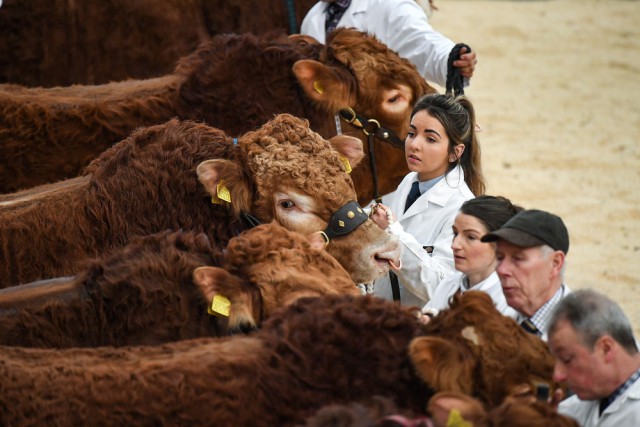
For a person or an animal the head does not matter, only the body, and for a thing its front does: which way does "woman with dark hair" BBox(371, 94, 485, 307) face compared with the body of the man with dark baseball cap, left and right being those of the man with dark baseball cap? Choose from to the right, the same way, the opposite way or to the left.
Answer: the same way

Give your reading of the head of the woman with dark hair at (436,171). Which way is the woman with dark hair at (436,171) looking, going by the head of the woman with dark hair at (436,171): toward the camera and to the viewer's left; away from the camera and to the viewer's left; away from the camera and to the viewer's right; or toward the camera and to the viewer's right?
toward the camera and to the viewer's left

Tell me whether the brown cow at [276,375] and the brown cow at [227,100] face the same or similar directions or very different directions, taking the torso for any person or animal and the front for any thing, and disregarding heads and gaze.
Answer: same or similar directions

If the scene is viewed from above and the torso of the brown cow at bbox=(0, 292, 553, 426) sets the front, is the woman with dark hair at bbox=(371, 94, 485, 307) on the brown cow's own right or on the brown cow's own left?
on the brown cow's own left

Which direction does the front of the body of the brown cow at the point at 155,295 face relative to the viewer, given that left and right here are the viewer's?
facing to the right of the viewer

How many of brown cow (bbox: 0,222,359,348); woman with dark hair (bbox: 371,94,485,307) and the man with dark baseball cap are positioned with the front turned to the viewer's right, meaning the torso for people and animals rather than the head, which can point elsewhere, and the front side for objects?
1

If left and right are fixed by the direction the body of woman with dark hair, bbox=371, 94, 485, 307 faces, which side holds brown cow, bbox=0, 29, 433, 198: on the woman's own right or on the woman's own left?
on the woman's own right

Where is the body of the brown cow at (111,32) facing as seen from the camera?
to the viewer's right

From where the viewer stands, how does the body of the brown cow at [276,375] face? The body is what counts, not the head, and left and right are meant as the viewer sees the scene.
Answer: facing to the right of the viewer

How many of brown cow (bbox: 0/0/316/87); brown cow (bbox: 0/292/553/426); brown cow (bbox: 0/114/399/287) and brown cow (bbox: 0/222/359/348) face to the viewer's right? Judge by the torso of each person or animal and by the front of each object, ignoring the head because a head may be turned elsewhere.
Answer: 4

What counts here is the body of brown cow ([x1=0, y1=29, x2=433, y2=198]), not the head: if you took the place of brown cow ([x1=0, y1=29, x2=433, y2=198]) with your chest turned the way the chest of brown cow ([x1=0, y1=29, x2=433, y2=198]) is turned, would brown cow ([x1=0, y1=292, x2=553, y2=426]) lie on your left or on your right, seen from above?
on your right

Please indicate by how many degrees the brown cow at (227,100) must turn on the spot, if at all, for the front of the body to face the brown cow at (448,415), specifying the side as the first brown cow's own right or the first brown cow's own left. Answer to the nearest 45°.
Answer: approximately 90° to the first brown cow's own right

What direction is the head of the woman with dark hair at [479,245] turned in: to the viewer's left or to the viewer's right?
to the viewer's left

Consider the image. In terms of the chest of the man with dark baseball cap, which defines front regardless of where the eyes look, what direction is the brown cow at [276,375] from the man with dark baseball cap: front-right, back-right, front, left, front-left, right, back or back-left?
front

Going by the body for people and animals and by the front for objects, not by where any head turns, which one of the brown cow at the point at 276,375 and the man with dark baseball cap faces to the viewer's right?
the brown cow

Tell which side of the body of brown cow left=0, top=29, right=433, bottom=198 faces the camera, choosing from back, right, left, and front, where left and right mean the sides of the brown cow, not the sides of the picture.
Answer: right

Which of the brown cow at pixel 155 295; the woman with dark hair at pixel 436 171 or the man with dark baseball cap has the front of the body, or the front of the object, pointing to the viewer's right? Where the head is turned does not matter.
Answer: the brown cow
